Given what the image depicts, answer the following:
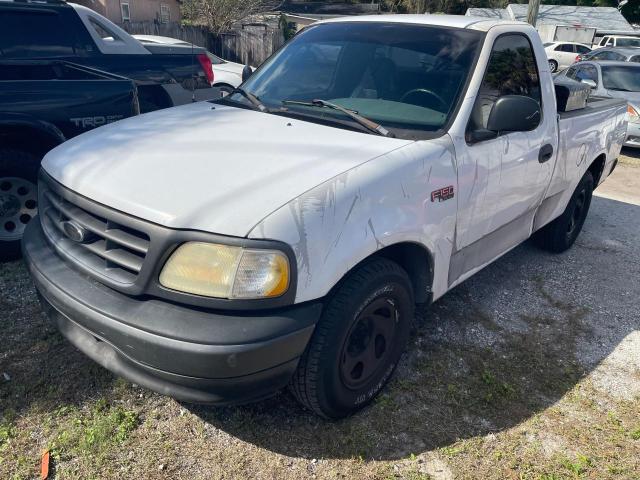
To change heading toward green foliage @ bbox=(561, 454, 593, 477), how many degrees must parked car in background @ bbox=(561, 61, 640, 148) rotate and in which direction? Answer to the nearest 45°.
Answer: approximately 45° to its right

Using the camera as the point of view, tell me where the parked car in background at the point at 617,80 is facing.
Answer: facing the viewer and to the right of the viewer

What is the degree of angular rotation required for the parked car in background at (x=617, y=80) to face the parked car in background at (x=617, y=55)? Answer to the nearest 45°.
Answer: approximately 135° to its left

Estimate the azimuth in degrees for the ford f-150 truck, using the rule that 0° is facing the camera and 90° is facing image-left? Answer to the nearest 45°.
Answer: approximately 45°

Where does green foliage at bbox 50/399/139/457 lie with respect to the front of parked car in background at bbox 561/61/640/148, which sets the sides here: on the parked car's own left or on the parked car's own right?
on the parked car's own right

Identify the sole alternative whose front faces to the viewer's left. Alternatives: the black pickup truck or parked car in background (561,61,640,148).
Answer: the black pickup truck

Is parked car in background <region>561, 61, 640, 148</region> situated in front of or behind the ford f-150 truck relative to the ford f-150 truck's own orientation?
behind

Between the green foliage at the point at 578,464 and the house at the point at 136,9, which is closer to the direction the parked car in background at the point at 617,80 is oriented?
the green foliage

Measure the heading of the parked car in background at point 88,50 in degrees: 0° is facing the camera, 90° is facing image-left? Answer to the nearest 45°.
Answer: approximately 90°

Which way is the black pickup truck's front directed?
to the viewer's left

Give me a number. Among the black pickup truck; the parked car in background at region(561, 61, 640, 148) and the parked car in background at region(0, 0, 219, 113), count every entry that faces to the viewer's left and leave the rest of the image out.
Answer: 2

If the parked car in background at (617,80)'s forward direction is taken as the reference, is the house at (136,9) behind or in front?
behind

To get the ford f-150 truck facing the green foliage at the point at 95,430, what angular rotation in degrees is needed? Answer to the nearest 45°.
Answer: approximately 45° to its right
